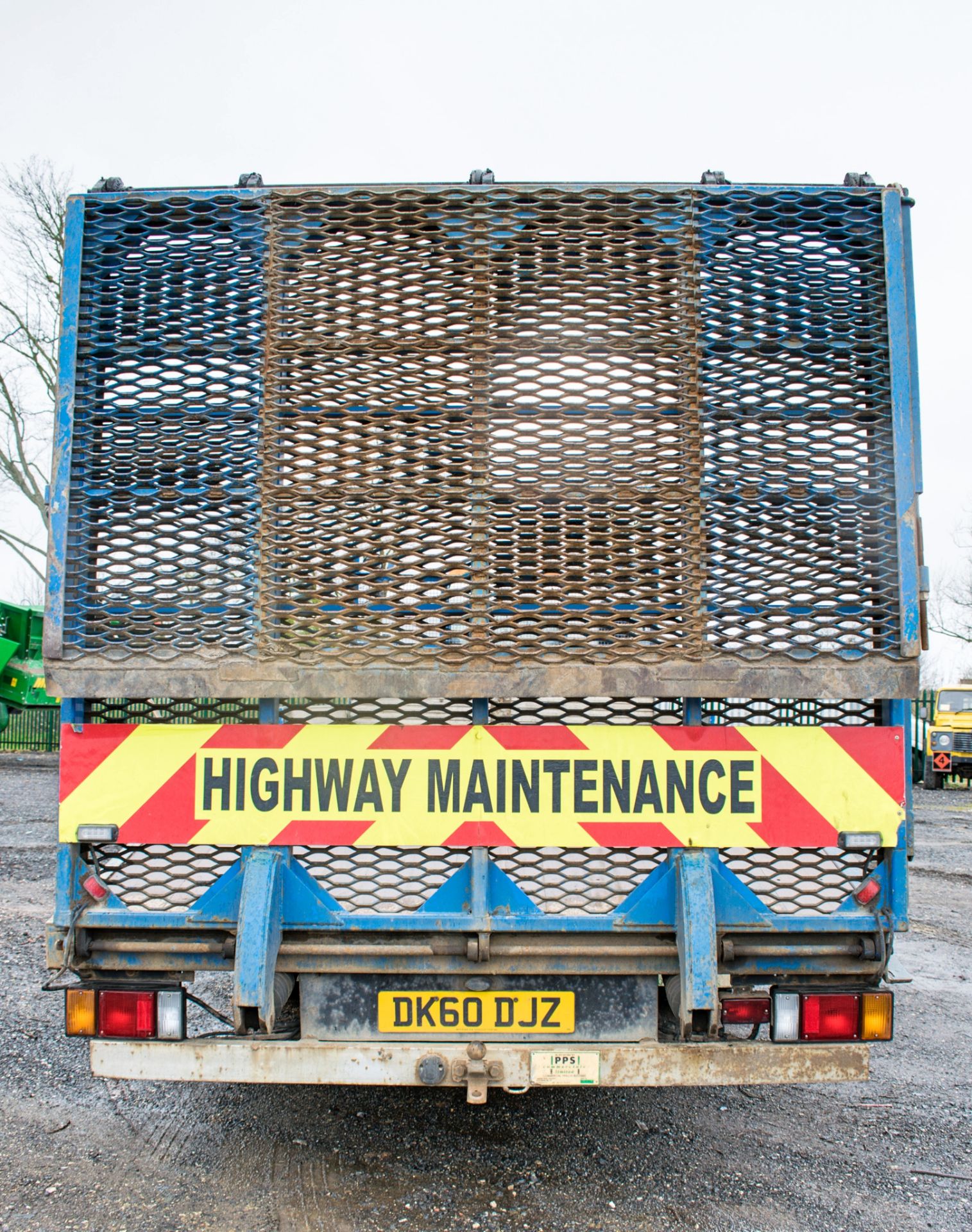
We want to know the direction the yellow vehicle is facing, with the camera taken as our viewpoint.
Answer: facing the viewer

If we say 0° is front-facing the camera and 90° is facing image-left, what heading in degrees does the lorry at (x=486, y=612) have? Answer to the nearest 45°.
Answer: approximately 180°

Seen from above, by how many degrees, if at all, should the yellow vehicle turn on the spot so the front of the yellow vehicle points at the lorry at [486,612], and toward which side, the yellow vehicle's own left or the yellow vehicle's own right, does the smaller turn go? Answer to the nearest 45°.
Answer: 0° — it already faces it

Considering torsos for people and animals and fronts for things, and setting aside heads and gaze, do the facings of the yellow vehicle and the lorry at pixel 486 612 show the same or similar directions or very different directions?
very different directions

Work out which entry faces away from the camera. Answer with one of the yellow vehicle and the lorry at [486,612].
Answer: the lorry

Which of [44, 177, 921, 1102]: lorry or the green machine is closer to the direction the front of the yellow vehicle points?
the lorry

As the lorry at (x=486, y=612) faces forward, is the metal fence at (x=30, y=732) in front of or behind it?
in front

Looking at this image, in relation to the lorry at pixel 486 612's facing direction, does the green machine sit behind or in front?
in front

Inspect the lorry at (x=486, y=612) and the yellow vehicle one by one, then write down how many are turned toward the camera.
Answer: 1

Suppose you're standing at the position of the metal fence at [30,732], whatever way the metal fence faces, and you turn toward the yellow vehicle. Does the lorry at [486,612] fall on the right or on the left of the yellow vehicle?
right
